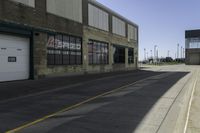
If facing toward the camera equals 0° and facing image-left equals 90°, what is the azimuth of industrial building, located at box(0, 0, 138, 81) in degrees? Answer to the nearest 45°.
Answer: approximately 315°
